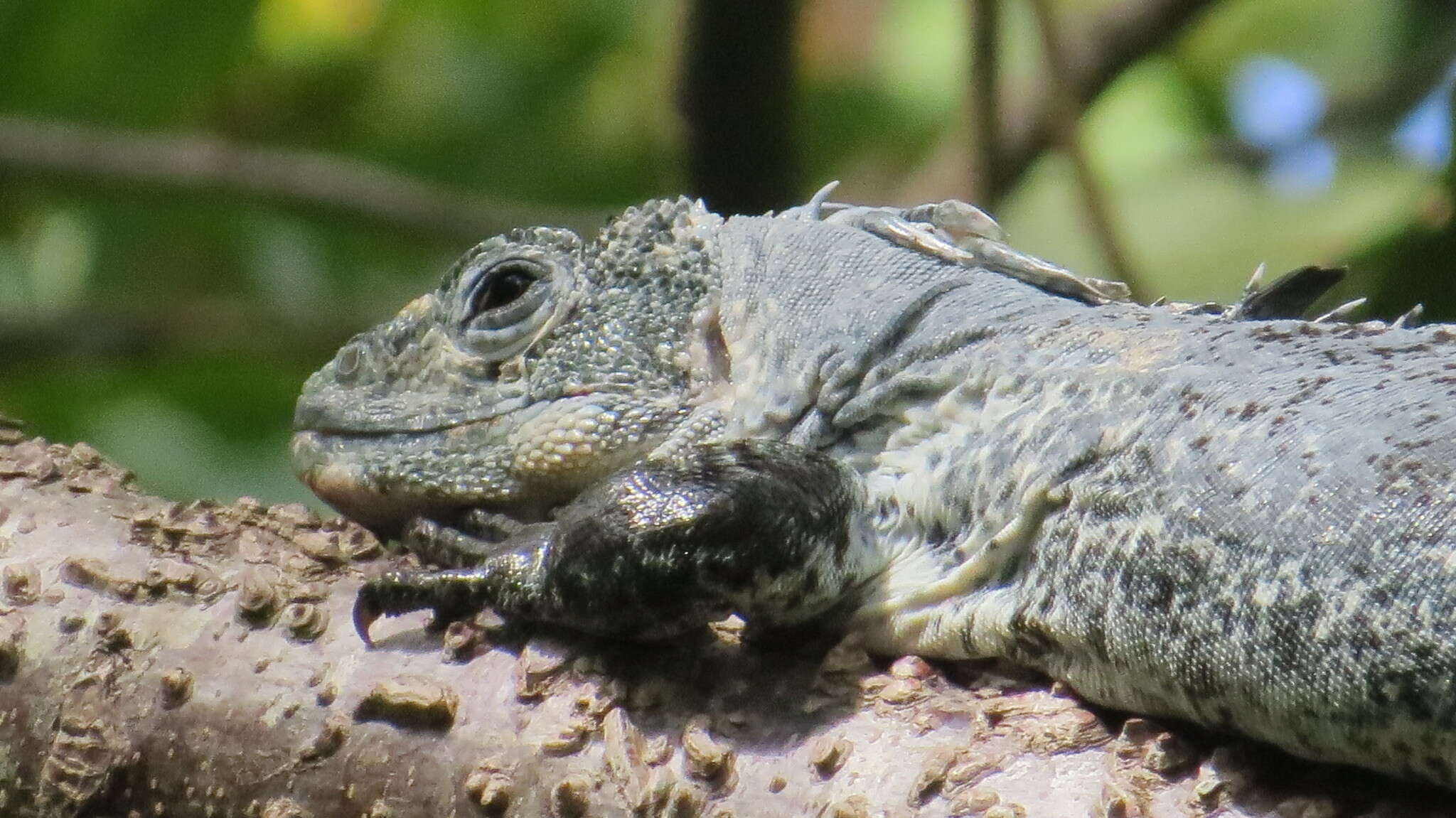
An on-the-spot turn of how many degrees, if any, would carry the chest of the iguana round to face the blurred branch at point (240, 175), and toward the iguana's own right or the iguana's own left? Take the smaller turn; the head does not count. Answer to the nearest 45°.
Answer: approximately 45° to the iguana's own right

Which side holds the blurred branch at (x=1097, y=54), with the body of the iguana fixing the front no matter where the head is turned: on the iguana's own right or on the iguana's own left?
on the iguana's own right

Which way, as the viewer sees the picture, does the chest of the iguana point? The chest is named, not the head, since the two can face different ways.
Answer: to the viewer's left
